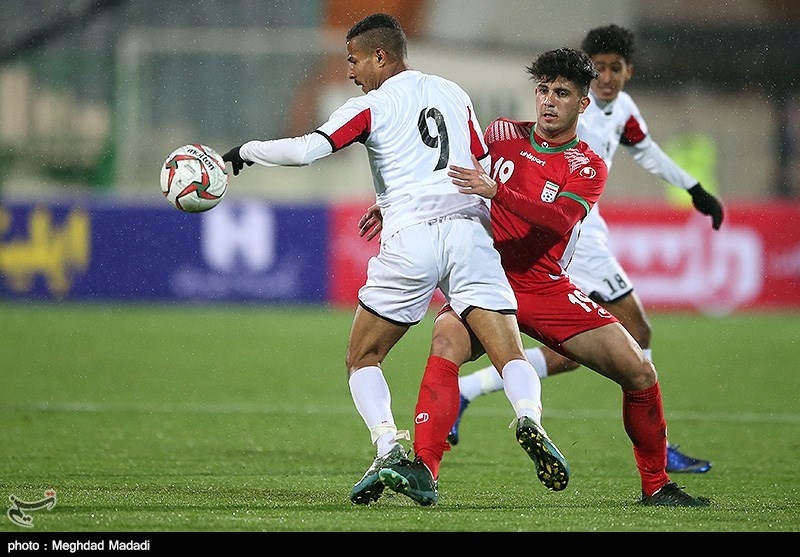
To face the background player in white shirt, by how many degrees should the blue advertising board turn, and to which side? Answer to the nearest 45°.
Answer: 0° — it already faces them

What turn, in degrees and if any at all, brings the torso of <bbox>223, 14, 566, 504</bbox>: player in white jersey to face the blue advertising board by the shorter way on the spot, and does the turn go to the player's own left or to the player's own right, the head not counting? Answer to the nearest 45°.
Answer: approximately 45° to the player's own right

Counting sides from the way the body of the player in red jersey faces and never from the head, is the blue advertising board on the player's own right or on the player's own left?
on the player's own right

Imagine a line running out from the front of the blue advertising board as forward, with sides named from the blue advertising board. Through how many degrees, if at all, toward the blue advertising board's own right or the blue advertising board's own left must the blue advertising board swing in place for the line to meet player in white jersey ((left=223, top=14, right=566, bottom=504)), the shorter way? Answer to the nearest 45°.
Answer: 0° — it already faces them

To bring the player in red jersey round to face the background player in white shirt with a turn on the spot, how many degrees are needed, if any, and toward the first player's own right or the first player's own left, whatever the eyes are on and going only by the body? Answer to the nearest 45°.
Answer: approximately 135° to the first player's own right

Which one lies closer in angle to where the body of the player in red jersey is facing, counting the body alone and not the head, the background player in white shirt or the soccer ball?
the soccer ball

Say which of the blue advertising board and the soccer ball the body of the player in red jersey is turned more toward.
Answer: the soccer ball

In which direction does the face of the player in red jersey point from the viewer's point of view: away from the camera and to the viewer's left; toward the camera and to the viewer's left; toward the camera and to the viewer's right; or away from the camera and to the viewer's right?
toward the camera and to the viewer's left

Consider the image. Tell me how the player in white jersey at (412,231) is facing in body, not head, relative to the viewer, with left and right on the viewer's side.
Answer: facing away from the viewer and to the left of the viewer

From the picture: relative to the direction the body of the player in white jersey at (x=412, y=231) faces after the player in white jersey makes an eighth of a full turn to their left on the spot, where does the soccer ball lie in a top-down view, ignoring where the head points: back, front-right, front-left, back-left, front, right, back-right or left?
front

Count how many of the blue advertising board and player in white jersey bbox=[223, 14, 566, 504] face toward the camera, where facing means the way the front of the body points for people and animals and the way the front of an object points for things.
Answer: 1

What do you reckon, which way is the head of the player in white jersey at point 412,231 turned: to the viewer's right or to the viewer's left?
to the viewer's left

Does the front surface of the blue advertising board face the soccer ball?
yes

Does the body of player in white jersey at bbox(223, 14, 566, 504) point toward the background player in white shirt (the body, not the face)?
no

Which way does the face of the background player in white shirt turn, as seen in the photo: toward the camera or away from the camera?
toward the camera

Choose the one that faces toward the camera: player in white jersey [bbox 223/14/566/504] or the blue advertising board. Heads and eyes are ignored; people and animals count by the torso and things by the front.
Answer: the blue advertising board

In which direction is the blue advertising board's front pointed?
toward the camera

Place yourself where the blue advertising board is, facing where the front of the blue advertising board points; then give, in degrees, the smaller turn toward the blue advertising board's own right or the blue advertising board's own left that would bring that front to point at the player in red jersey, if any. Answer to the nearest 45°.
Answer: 0° — it already faces them
